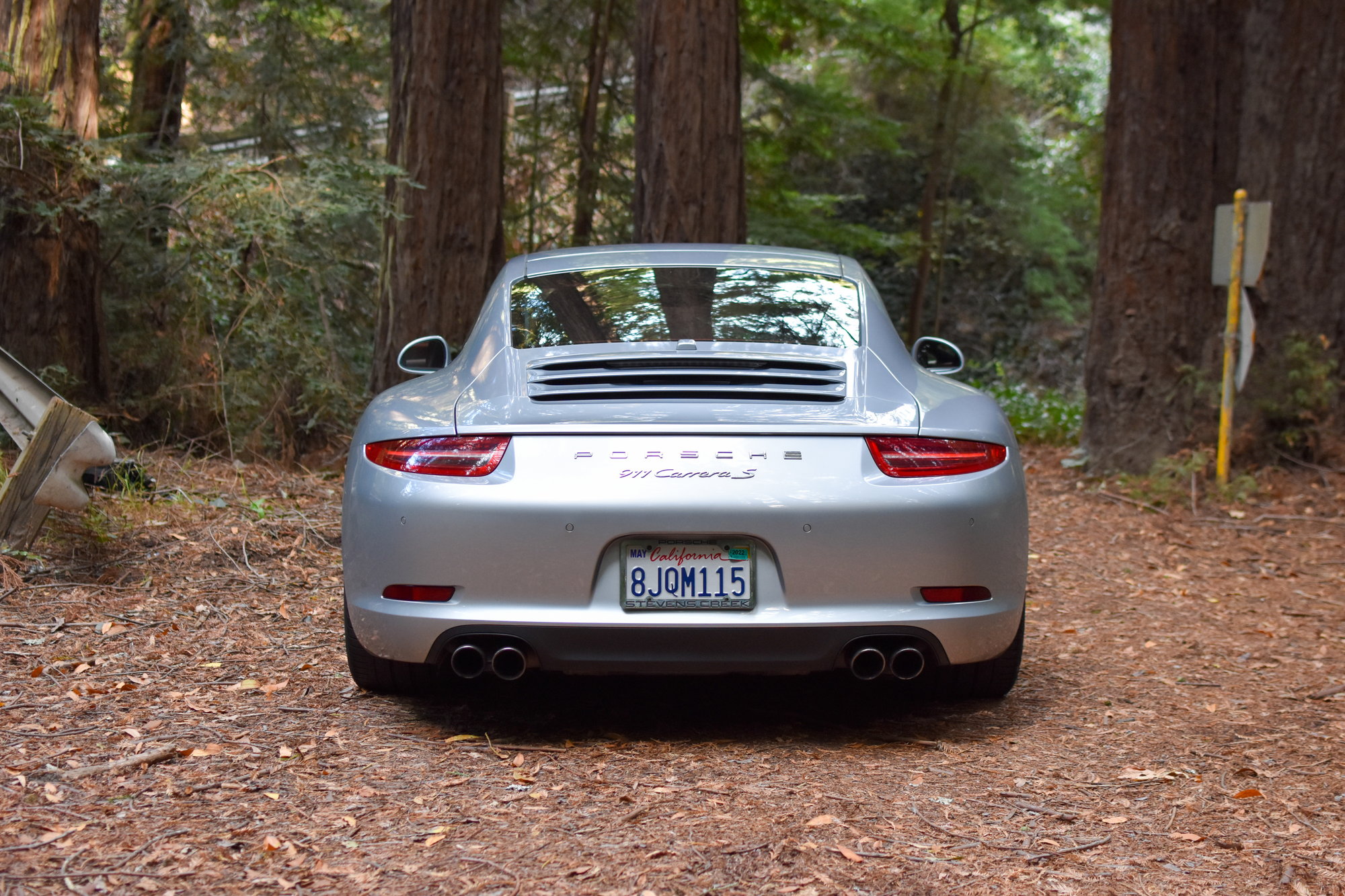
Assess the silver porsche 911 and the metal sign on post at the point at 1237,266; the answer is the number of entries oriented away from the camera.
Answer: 2

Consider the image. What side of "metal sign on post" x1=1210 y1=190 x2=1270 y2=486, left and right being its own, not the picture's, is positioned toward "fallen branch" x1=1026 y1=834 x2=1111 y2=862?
back

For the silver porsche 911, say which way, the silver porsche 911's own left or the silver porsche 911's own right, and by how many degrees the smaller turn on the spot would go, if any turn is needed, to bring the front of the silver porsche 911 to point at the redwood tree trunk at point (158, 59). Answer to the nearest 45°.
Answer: approximately 45° to the silver porsche 911's own left

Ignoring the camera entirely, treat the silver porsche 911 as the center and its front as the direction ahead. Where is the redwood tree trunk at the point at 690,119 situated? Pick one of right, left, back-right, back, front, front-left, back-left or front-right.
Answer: front

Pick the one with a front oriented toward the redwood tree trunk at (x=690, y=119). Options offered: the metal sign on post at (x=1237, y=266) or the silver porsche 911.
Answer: the silver porsche 911

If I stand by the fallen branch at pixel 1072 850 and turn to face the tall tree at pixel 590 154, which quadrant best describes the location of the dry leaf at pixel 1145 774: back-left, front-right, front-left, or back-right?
front-right

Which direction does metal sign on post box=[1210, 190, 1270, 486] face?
away from the camera

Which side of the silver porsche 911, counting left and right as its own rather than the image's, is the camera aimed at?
back

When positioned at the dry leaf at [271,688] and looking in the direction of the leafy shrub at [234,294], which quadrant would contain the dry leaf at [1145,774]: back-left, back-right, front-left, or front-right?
back-right

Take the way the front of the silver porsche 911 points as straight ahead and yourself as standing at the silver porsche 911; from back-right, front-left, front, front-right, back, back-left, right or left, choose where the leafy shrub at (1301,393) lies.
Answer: front-right
